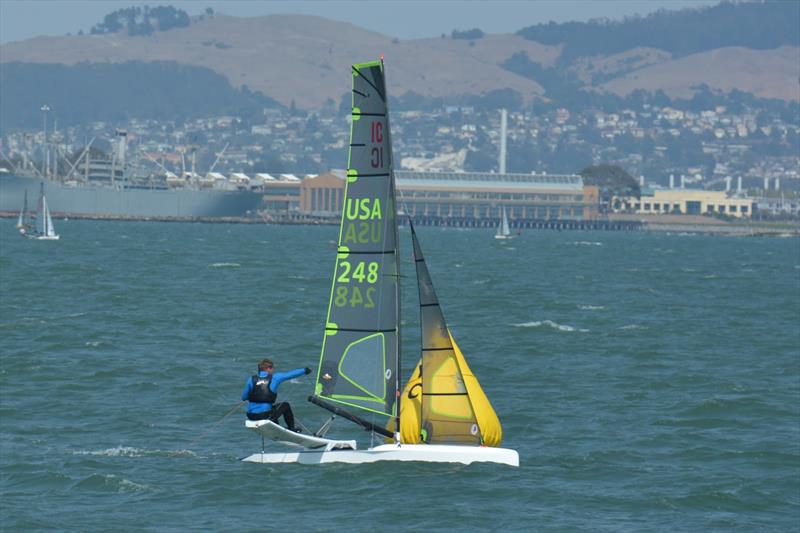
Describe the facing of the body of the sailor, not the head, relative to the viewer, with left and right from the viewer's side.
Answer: facing away from the viewer and to the right of the viewer
